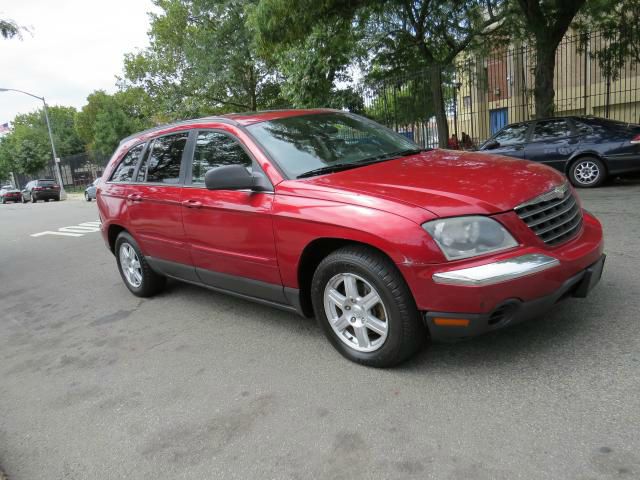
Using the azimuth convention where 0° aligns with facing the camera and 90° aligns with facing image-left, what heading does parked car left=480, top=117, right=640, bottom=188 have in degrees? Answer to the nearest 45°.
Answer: approximately 90°

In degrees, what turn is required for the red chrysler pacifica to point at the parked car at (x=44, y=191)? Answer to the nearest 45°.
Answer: approximately 180°

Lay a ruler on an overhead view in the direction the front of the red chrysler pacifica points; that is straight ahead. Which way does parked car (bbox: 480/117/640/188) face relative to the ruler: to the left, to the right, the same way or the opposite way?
the opposite way

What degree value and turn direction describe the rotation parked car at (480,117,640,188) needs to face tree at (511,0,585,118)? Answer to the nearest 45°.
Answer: approximately 90° to its right

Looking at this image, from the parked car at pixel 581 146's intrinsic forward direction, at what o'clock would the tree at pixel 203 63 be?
The tree is roughly at 1 o'clock from the parked car.

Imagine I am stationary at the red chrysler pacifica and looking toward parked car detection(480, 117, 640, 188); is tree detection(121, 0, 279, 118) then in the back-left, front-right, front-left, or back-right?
front-left

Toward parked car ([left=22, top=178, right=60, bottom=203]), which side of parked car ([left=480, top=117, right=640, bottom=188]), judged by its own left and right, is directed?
front

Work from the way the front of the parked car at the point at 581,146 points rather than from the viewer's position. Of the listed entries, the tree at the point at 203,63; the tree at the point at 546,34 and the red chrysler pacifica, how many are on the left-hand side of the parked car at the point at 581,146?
1

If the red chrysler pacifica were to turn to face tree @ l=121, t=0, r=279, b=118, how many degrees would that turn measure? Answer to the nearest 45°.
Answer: approximately 135° to its left

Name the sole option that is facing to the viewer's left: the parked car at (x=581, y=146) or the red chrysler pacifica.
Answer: the parked car

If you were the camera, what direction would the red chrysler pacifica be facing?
facing the viewer and to the right of the viewer

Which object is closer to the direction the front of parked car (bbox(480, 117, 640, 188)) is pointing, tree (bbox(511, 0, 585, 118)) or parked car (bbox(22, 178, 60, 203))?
the parked car
